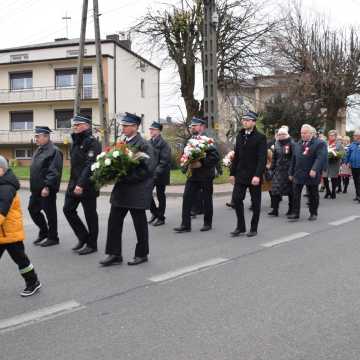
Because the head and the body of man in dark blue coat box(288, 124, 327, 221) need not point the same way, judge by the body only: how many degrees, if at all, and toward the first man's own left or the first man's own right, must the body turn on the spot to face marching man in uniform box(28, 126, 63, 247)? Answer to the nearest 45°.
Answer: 0° — they already face them

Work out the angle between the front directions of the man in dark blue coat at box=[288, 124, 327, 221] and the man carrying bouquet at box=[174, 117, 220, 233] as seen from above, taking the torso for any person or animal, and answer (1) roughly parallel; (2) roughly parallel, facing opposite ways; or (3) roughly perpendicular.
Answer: roughly parallel

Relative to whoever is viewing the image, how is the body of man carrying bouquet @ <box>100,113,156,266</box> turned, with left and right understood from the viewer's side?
facing to the left of the viewer

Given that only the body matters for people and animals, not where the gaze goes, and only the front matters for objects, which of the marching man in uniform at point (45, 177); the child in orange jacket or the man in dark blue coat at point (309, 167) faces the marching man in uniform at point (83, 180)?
the man in dark blue coat

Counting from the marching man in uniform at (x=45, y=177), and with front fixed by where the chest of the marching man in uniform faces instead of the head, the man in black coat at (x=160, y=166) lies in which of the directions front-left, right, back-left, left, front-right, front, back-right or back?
back-right

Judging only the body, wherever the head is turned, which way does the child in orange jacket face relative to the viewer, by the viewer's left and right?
facing to the left of the viewer

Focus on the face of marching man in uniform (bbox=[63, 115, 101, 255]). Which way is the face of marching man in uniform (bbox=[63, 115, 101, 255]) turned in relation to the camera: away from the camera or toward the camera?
toward the camera

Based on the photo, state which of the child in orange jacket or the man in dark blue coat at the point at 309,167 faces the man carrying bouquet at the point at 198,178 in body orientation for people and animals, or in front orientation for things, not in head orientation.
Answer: the man in dark blue coat

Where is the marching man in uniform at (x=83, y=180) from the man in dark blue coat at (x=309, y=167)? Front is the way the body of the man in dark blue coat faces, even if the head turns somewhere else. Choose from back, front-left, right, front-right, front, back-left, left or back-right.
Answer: front

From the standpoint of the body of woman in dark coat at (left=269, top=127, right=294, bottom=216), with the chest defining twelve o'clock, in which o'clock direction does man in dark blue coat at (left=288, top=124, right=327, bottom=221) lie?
The man in dark blue coat is roughly at 9 o'clock from the woman in dark coat.

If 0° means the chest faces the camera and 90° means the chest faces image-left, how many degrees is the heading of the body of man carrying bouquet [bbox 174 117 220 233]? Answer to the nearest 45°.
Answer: approximately 45°

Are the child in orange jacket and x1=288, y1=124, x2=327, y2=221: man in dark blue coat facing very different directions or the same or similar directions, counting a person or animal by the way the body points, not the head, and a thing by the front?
same or similar directions

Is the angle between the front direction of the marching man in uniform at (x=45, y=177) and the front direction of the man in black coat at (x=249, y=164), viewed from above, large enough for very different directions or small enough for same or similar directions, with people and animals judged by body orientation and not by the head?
same or similar directions

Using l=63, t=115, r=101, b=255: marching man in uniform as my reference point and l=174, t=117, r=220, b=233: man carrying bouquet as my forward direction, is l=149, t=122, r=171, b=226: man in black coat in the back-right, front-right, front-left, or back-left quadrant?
front-left

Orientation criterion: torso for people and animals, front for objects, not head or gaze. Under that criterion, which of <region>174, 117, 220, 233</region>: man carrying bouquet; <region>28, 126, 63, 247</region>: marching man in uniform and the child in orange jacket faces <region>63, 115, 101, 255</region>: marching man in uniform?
the man carrying bouquet
